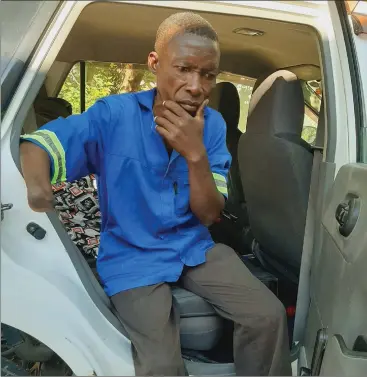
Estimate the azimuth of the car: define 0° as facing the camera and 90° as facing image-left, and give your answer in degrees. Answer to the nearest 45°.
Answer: approximately 270°
